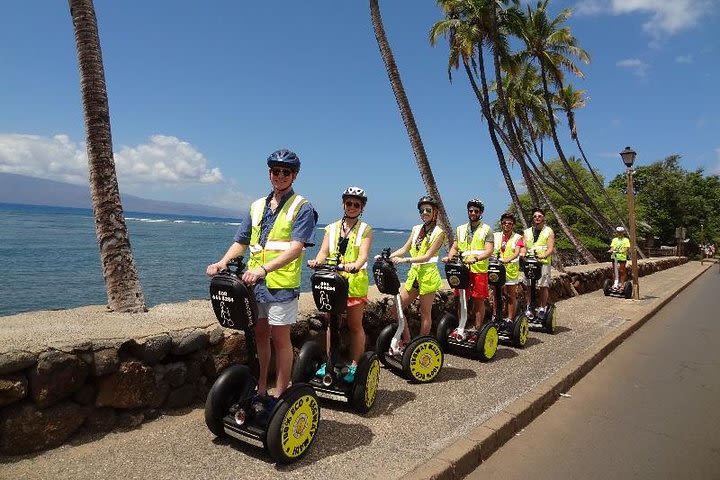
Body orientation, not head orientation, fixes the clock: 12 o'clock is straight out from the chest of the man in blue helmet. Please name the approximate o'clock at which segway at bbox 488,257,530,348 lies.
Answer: The segway is roughly at 6 o'clock from the man in blue helmet.

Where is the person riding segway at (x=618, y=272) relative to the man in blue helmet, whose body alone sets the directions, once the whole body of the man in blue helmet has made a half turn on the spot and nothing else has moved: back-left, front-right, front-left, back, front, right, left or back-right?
front

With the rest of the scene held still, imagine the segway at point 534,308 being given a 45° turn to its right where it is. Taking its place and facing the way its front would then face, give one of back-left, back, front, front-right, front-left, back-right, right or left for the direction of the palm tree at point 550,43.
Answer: right

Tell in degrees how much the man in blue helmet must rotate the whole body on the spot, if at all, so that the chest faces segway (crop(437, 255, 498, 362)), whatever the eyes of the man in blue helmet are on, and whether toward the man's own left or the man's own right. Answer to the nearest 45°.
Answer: approximately 180°

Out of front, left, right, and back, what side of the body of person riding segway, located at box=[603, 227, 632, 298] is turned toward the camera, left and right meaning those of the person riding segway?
front

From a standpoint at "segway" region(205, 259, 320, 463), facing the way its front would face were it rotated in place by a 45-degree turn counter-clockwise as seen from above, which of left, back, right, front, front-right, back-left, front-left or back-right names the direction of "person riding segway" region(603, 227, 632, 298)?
back-left

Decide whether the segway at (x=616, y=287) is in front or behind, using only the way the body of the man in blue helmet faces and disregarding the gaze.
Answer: behind

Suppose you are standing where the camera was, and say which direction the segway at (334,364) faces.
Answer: facing the viewer and to the left of the viewer

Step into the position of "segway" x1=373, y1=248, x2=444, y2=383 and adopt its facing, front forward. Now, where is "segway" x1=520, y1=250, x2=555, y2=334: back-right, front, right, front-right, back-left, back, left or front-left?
back
